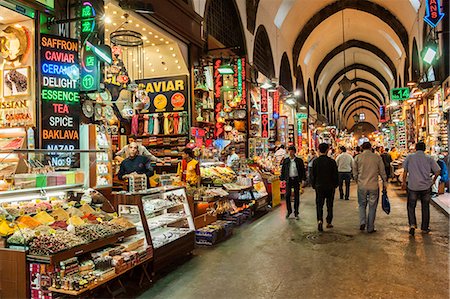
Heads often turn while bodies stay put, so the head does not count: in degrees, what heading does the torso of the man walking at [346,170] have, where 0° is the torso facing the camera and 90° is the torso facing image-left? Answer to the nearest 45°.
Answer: approximately 180°

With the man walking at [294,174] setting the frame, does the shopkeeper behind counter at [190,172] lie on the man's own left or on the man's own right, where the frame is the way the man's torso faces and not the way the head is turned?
on the man's own right

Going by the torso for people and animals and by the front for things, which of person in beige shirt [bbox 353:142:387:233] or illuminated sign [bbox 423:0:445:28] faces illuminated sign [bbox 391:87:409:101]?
the person in beige shirt

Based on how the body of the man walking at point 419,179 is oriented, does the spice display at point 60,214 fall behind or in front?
behind

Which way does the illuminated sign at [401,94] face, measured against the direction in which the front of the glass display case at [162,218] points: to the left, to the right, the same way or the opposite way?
to the right

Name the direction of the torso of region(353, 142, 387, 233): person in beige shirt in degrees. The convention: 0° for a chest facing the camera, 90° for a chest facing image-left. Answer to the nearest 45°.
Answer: approximately 180°

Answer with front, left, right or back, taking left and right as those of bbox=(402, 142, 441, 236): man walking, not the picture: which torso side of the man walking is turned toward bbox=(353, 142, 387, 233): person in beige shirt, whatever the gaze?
left

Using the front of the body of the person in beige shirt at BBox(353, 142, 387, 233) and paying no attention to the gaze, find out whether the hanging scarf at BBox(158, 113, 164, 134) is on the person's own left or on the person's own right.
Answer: on the person's own left

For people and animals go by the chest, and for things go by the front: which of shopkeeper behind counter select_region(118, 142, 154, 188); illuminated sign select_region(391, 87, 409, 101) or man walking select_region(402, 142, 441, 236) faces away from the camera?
the man walking

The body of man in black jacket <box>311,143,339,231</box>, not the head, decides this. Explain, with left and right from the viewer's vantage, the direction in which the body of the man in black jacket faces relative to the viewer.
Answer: facing away from the viewer

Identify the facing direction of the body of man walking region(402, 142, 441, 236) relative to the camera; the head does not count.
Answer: away from the camera
